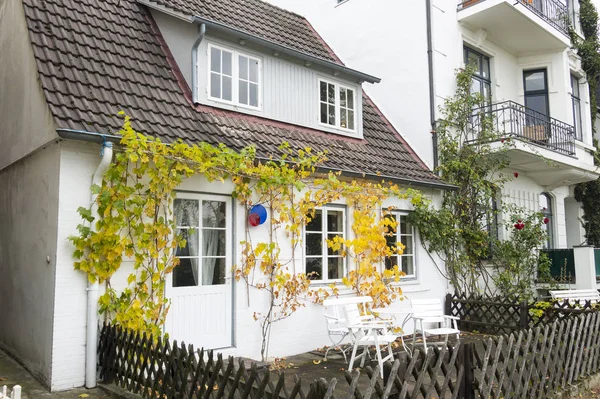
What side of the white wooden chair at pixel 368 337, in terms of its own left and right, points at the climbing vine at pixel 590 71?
left

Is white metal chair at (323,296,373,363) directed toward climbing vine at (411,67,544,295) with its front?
no

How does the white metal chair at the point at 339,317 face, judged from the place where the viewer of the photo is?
facing the viewer and to the right of the viewer

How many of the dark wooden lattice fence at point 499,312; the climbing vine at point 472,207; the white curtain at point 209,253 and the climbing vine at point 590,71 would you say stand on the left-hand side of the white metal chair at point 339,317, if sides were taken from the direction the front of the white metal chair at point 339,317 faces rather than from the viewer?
3

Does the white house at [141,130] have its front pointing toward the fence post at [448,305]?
no

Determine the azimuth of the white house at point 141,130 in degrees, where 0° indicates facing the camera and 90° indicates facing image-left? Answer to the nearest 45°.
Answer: approximately 315°

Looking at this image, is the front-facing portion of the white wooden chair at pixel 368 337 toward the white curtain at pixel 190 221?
no

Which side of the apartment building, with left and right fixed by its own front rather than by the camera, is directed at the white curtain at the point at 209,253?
right

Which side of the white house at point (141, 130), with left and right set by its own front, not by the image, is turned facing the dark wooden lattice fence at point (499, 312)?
left

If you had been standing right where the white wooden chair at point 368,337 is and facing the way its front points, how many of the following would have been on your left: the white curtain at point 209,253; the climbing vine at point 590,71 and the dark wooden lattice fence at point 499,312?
2
